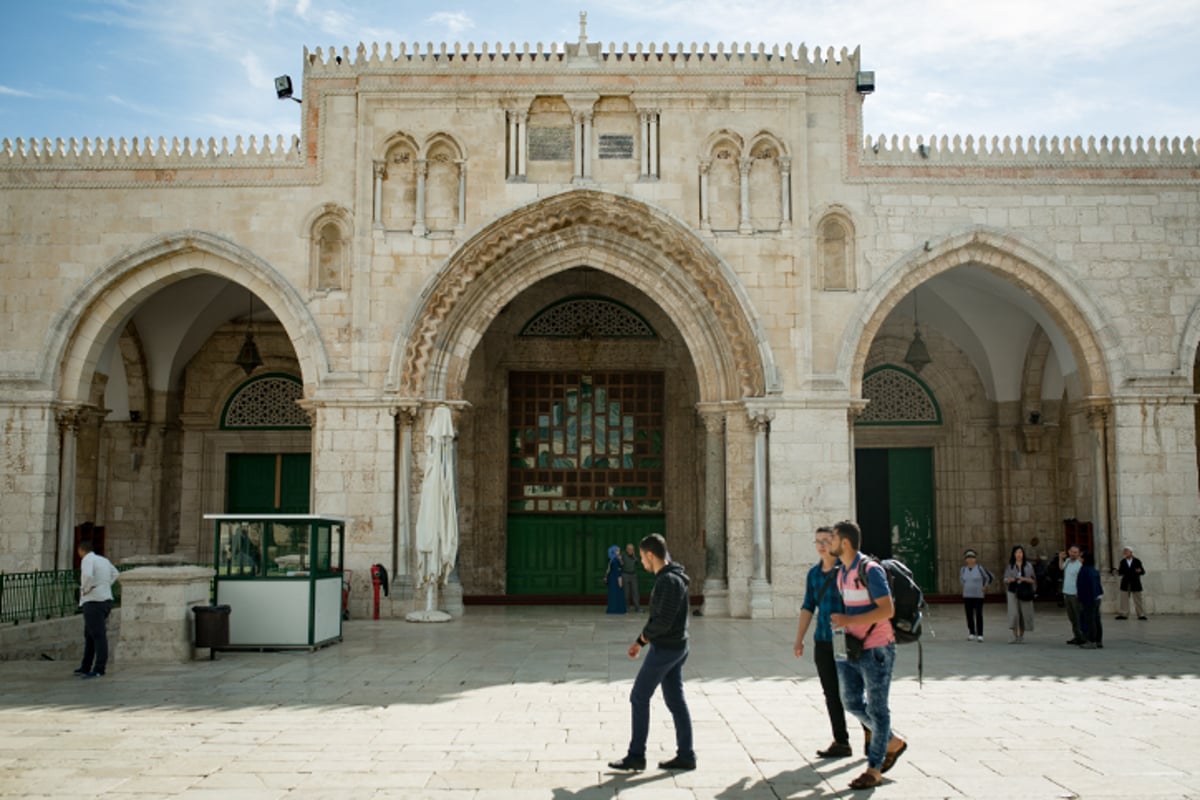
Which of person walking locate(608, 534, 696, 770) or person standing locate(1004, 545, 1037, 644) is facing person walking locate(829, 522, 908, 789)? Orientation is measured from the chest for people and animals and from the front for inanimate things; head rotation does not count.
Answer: the person standing

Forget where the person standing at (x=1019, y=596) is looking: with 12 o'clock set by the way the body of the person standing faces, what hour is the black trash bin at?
The black trash bin is roughly at 2 o'clock from the person standing.

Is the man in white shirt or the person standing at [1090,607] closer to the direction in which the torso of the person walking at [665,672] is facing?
the man in white shirt

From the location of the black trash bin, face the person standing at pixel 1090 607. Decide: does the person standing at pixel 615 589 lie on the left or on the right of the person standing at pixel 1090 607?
left

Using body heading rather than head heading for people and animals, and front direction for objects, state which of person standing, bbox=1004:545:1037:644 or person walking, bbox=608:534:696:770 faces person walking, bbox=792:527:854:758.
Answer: the person standing

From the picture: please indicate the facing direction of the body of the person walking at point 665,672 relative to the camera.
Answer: to the viewer's left

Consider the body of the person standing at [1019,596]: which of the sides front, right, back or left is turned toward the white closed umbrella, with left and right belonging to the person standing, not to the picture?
right

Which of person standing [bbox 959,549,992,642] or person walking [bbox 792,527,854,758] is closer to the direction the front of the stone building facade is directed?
the person walking

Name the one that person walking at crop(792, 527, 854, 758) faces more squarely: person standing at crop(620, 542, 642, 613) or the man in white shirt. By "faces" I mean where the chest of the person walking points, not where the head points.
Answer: the man in white shirt

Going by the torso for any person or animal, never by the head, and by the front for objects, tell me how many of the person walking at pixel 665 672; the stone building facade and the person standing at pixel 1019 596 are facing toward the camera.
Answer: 2

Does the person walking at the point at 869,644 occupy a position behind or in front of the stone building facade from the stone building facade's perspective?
in front

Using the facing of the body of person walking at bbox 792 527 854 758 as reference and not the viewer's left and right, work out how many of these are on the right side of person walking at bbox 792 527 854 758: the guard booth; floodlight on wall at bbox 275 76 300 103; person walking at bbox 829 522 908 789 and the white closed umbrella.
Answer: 3

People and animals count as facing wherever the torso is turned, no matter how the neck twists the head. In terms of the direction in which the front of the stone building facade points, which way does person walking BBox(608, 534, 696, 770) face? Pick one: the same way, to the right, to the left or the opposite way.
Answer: to the right

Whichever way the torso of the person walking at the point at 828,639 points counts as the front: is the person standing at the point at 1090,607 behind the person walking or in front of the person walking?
behind

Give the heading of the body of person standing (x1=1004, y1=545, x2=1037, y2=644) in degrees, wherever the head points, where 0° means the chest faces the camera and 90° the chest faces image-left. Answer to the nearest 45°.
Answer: approximately 0°

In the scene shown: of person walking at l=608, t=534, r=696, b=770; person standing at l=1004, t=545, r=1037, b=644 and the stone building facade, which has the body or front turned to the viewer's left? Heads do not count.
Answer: the person walking
